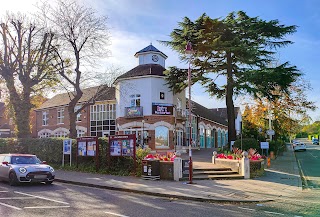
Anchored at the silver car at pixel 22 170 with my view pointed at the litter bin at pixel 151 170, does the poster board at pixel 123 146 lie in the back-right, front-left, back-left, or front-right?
front-left

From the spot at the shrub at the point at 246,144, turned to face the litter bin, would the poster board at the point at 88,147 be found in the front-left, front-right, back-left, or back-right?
front-right

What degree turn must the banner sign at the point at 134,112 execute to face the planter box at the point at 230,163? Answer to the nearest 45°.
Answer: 0° — it already faces it

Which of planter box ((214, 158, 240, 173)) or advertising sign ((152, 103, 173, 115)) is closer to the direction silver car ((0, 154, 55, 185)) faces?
the planter box

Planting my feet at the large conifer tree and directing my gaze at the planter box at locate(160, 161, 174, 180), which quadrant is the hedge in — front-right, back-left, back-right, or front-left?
front-right

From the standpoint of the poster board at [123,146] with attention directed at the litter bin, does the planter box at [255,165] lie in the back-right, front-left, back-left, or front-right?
front-left

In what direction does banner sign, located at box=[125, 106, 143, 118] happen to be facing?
toward the camera

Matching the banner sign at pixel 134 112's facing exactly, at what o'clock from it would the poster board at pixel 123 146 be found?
The poster board is roughly at 12 o'clock from the banner sign.

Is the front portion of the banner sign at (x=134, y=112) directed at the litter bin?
yes
